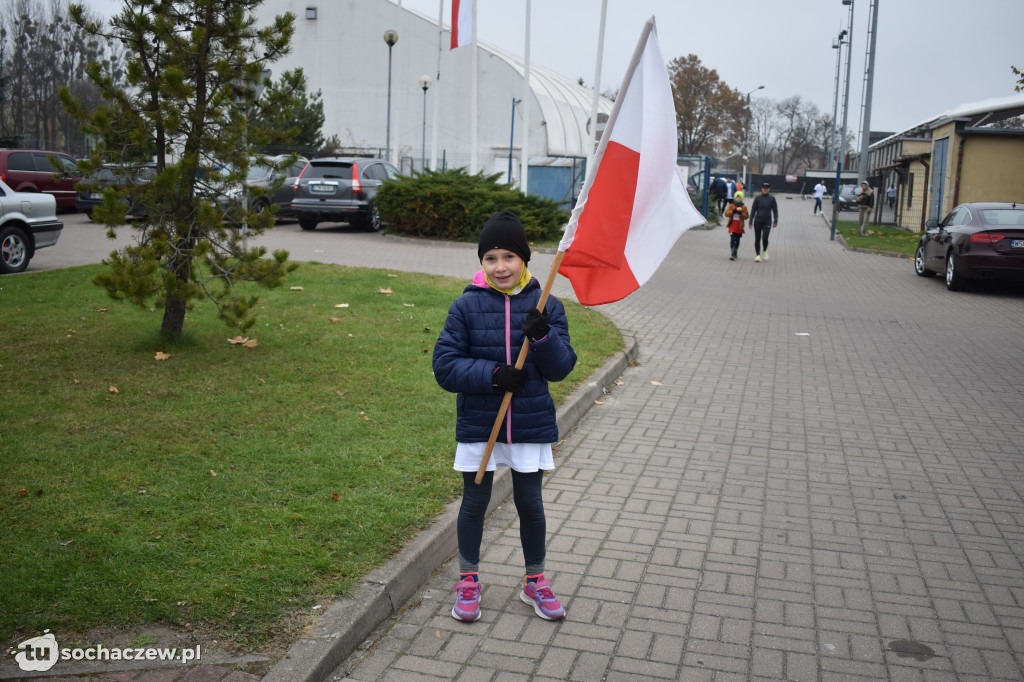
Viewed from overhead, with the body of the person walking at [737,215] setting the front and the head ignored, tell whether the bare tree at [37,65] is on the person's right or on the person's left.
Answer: on the person's right

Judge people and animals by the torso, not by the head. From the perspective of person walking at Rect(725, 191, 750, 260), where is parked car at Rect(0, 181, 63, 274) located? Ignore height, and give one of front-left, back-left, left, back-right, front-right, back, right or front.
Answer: front-right

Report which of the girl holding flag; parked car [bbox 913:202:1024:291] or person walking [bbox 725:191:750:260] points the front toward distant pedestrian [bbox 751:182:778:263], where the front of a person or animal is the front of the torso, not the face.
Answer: the parked car

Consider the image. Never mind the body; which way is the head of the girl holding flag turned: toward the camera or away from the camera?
toward the camera

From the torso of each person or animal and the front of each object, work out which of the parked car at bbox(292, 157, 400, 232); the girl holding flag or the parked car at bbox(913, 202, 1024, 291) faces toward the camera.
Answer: the girl holding flag

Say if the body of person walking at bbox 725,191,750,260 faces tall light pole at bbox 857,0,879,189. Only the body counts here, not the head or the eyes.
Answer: no

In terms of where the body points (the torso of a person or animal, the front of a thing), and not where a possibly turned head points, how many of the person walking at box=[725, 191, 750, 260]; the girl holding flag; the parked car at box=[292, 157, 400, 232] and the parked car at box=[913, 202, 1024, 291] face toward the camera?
2

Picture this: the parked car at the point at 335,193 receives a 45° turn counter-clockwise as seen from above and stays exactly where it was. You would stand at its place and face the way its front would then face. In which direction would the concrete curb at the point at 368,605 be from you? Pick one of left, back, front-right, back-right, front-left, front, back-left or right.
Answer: back

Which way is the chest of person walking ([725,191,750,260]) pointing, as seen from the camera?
toward the camera

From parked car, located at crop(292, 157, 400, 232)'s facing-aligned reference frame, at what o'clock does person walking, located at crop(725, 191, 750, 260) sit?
The person walking is roughly at 2 o'clock from the parked car.

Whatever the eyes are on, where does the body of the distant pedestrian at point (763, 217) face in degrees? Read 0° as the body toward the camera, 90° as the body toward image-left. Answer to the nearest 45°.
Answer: approximately 0°

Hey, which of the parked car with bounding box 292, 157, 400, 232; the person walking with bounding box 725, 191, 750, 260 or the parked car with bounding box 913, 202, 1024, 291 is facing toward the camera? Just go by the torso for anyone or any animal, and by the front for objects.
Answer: the person walking

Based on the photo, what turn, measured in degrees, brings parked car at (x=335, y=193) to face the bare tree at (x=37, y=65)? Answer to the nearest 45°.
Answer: approximately 90° to its left

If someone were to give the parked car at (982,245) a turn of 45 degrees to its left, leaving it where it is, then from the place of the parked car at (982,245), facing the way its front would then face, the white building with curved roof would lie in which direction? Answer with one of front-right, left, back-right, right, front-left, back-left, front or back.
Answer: front-right

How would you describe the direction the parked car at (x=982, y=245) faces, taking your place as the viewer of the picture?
facing away from the viewer and to the left of the viewer

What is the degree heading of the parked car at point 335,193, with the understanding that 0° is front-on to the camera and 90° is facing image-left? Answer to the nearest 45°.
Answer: approximately 225°

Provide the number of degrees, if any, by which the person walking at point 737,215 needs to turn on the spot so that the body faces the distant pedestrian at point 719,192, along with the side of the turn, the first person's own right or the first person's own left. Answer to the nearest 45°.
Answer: approximately 180°
